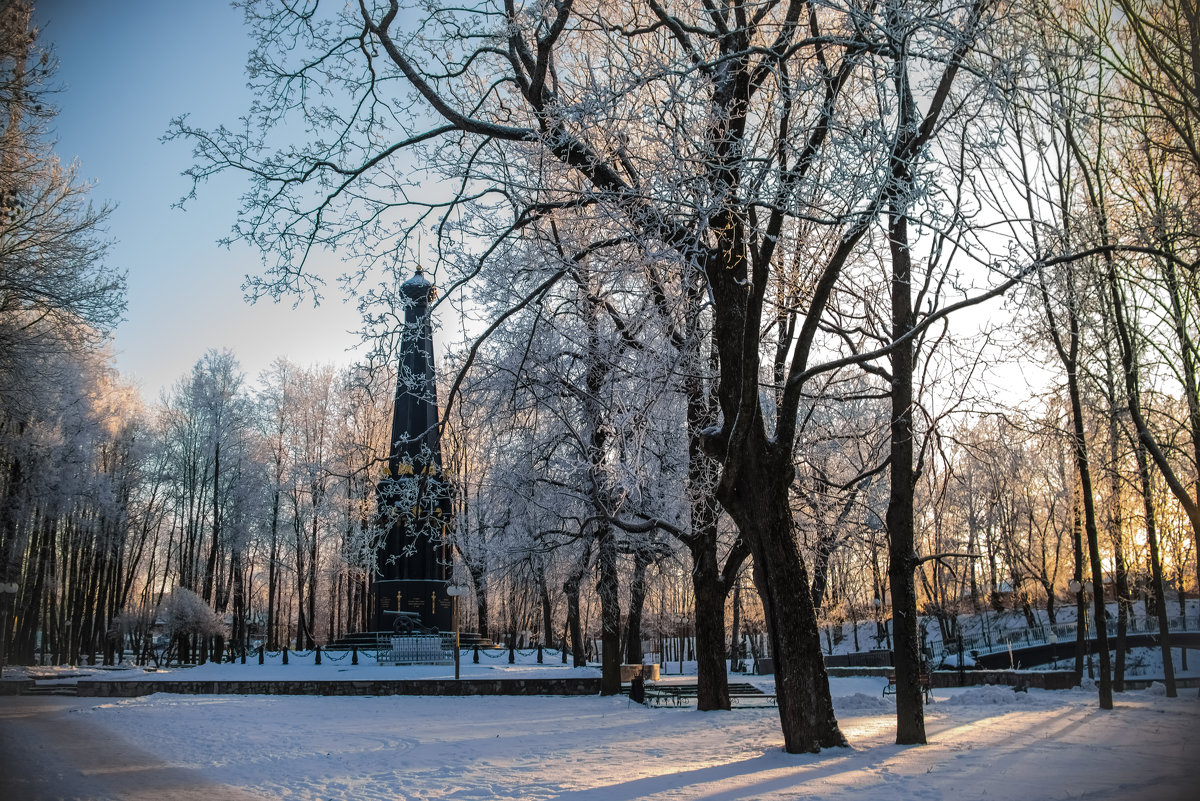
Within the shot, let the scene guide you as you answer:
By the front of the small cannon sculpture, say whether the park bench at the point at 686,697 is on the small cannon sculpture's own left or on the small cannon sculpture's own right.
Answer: on the small cannon sculpture's own left
